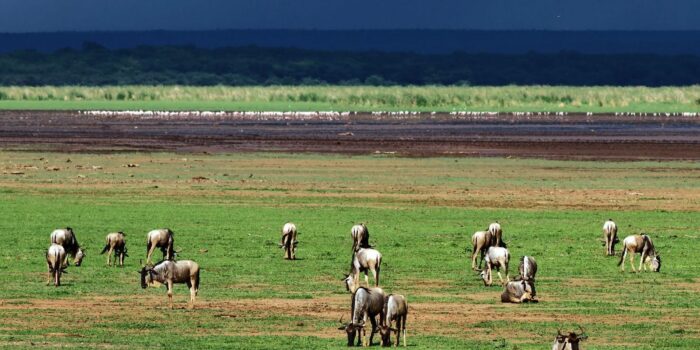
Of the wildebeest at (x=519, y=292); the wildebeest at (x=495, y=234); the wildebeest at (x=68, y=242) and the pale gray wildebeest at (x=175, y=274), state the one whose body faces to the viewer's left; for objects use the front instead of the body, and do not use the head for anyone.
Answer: the pale gray wildebeest

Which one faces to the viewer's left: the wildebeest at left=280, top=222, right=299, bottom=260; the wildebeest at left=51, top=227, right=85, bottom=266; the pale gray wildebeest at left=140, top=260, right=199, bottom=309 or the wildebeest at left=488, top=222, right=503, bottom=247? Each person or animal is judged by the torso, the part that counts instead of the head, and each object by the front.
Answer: the pale gray wildebeest

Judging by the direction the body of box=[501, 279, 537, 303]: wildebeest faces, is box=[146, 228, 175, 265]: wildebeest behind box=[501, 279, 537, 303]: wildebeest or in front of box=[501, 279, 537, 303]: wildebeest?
behind

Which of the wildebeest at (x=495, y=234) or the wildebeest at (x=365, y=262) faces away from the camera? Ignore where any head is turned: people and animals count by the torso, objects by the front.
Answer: the wildebeest at (x=495, y=234)

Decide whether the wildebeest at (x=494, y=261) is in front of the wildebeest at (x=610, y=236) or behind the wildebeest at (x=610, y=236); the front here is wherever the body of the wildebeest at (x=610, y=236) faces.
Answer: behind

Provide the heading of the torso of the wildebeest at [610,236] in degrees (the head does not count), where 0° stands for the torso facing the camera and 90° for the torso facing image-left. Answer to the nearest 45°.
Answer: approximately 180°

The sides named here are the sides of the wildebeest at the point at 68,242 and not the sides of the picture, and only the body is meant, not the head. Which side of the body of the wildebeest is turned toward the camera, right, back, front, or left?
right

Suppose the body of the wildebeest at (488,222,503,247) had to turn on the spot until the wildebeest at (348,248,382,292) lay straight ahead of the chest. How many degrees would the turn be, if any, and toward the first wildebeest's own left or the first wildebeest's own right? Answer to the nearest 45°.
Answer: approximately 135° to the first wildebeest's own left

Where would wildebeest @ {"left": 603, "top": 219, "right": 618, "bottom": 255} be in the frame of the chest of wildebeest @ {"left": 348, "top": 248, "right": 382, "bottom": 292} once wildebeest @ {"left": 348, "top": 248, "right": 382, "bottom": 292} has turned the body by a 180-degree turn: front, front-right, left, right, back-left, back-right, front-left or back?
front
